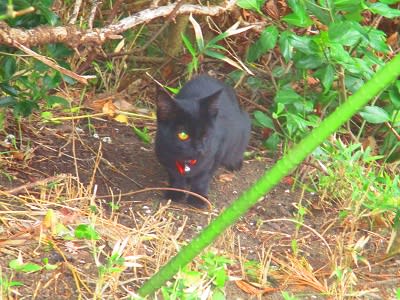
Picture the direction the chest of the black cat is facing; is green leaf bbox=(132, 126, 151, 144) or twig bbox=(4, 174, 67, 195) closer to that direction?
the twig

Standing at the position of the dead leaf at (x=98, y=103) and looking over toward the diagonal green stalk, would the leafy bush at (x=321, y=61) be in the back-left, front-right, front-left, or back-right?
front-left

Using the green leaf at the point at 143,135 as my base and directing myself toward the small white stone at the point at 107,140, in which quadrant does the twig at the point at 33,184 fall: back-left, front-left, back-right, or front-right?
front-left

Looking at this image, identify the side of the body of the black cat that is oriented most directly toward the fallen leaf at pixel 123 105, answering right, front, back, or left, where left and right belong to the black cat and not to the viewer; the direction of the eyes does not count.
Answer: right

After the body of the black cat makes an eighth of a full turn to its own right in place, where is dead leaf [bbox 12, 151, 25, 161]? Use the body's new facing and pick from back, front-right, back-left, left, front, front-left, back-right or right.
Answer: front

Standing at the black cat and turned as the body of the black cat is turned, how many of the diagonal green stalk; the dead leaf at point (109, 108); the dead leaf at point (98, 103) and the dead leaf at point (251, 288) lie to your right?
2

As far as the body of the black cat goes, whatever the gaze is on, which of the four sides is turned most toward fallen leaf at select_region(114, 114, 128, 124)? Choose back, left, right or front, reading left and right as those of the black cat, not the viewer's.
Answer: right

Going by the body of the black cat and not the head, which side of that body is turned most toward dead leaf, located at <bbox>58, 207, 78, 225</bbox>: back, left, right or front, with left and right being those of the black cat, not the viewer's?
front

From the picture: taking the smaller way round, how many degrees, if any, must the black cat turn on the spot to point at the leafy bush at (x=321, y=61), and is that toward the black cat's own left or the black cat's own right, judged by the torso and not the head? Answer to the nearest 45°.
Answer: approximately 180°
